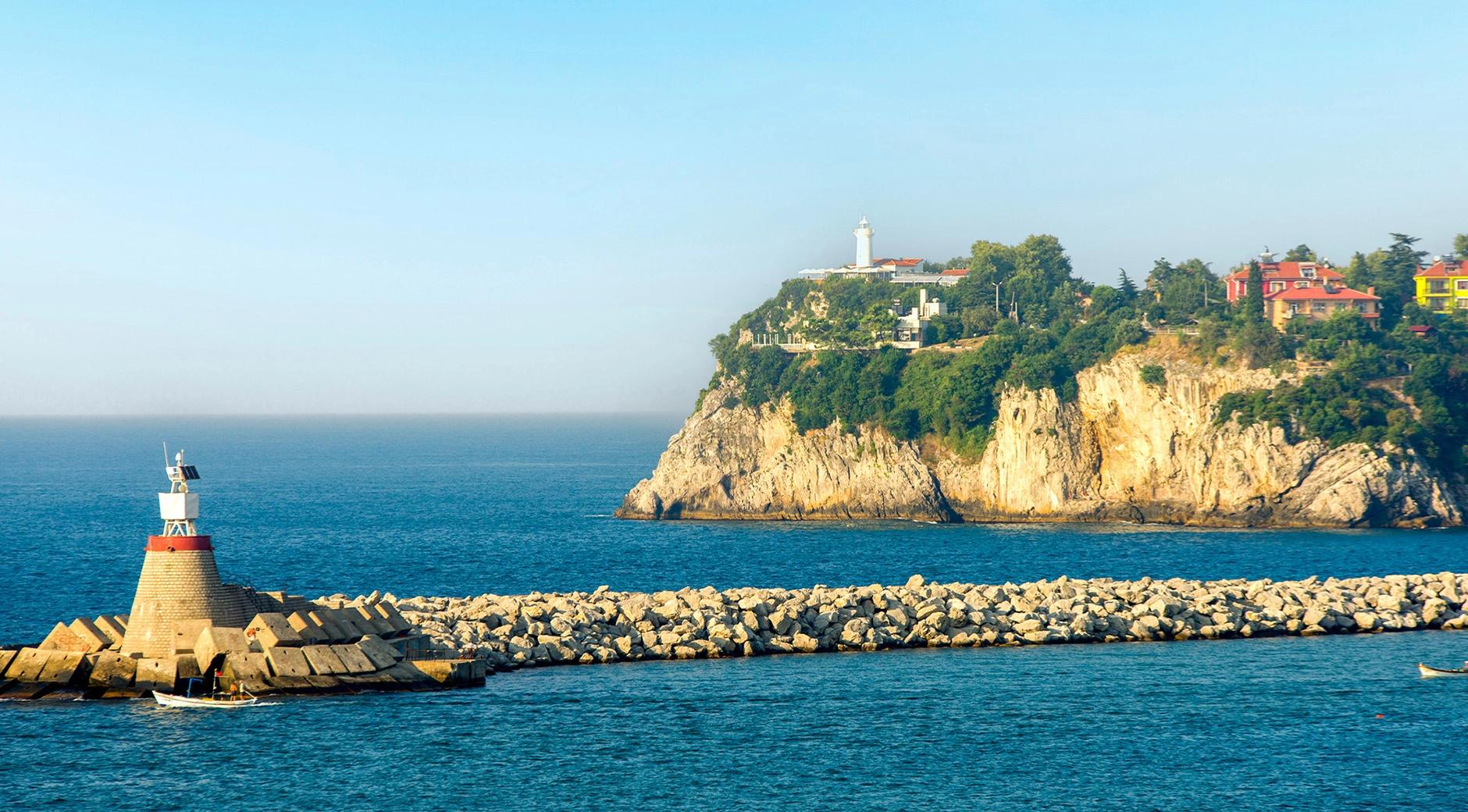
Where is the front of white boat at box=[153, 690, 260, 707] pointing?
to the viewer's left

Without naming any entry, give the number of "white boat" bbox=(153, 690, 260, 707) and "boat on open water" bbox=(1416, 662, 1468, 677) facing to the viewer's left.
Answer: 2

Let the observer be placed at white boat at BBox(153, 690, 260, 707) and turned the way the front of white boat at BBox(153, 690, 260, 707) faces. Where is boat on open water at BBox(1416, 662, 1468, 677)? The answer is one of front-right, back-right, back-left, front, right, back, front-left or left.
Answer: back

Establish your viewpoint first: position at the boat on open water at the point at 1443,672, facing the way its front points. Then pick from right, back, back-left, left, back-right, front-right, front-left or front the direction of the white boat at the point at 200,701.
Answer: front-left

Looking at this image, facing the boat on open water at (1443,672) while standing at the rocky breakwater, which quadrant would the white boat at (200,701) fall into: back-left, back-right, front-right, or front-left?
back-right

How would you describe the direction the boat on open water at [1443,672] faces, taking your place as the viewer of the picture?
facing to the left of the viewer
